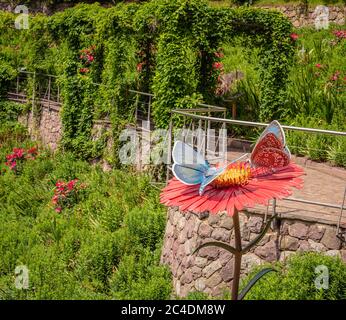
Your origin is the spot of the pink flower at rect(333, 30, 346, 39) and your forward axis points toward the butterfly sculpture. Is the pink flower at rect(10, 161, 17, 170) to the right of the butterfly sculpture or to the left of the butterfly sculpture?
right

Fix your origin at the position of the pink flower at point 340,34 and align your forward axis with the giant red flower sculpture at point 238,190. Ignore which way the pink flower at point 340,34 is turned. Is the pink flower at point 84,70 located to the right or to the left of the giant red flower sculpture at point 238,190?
right
